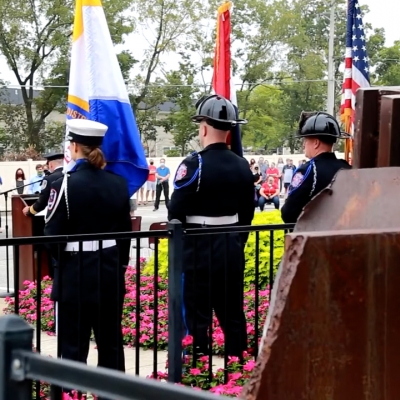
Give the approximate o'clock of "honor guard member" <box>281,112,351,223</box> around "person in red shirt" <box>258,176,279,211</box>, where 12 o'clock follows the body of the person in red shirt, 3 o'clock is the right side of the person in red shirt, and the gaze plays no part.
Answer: The honor guard member is roughly at 12 o'clock from the person in red shirt.

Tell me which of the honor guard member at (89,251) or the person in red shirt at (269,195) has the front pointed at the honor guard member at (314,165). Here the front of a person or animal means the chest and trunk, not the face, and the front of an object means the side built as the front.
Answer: the person in red shirt

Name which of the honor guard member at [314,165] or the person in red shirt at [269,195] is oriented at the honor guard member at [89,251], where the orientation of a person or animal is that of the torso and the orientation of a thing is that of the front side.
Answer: the person in red shirt

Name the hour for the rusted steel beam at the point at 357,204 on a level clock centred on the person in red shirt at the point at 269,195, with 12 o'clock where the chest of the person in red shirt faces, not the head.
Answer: The rusted steel beam is roughly at 12 o'clock from the person in red shirt.

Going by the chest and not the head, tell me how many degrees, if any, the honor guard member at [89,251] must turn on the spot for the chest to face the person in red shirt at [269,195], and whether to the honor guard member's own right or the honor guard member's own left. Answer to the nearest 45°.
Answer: approximately 45° to the honor guard member's own right

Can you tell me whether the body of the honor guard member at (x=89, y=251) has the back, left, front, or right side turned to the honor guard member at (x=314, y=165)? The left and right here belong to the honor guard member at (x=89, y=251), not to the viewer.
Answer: right

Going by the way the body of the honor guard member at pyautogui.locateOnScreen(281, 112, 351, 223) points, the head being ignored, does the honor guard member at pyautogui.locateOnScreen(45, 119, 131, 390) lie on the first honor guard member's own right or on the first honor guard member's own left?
on the first honor guard member's own left

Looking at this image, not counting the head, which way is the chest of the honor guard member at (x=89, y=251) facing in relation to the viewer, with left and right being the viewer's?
facing away from the viewer and to the left of the viewer

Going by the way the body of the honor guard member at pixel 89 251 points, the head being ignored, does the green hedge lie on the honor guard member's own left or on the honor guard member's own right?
on the honor guard member's own right

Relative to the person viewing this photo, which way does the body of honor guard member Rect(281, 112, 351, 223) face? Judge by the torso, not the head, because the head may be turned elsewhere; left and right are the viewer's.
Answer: facing away from the viewer and to the left of the viewer

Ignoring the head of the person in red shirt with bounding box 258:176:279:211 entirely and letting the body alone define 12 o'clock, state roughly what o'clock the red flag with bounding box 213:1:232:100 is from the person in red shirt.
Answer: The red flag is roughly at 12 o'clock from the person in red shirt.
